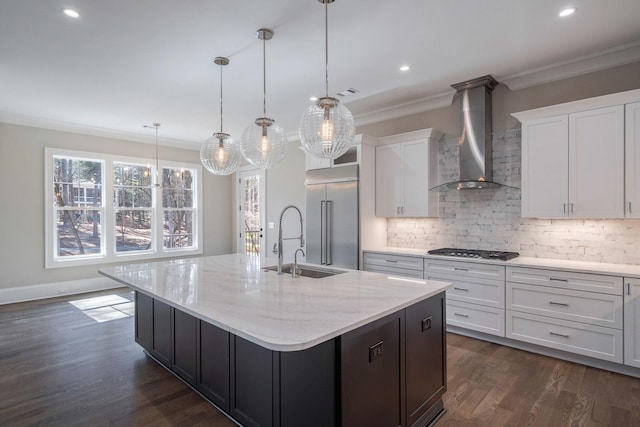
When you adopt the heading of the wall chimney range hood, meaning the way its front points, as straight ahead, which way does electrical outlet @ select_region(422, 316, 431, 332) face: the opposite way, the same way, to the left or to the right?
to the left

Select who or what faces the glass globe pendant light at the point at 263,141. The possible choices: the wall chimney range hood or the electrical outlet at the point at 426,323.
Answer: the wall chimney range hood

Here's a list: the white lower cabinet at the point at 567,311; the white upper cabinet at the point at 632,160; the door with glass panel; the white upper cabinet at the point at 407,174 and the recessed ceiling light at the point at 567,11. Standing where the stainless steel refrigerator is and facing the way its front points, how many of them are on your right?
1

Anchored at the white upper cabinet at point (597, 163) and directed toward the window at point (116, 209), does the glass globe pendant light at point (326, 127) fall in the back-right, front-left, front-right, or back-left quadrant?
front-left

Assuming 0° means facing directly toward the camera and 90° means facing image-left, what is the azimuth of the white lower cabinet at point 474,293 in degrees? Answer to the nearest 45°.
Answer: approximately 45°

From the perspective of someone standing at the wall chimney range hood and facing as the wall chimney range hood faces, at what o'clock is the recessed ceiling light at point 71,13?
The recessed ceiling light is roughly at 12 o'clock from the wall chimney range hood.

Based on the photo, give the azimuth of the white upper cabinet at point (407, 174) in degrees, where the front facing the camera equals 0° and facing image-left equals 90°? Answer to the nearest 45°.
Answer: approximately 45°

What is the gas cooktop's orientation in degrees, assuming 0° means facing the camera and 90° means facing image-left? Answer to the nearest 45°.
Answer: approximately 45°

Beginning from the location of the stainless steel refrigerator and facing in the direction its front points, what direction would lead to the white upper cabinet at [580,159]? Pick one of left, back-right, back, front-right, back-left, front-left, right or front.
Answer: left

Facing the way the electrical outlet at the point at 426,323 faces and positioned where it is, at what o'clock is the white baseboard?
The white baseboard is roughly at 5 o'clock from the electrical outlet.

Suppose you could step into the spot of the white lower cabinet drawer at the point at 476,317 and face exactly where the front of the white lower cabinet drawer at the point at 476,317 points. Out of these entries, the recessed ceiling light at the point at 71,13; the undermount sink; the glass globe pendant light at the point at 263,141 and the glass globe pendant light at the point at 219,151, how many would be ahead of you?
4

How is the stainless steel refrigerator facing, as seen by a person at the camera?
facing the viewer and to the left of the viewer

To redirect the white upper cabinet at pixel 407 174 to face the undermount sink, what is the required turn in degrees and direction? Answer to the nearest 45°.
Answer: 0° — it already faces it
